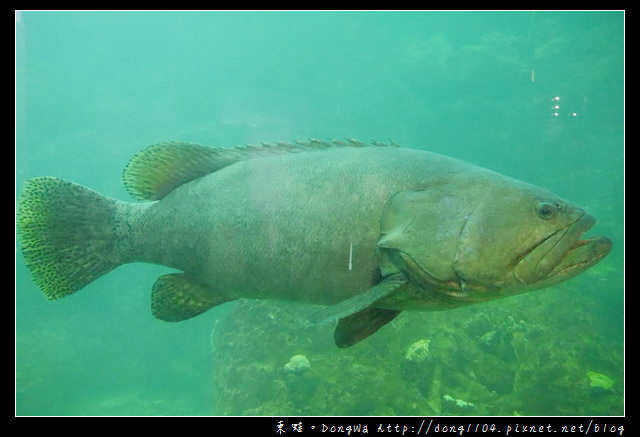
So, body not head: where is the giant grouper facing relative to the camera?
to the viewer's right

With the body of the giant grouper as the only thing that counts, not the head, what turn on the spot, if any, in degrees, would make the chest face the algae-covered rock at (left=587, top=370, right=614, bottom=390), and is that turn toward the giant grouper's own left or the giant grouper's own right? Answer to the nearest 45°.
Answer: approximately 45° to the giant grouper's own left
